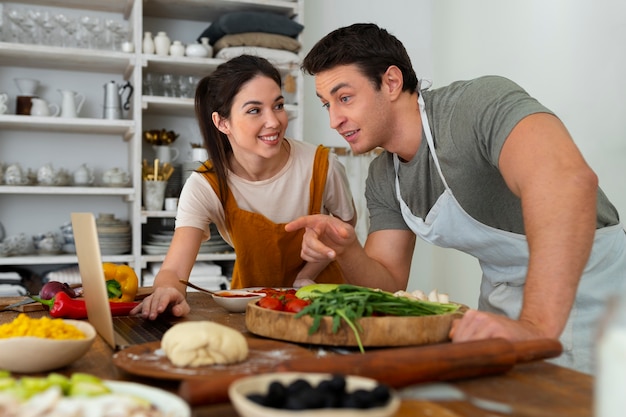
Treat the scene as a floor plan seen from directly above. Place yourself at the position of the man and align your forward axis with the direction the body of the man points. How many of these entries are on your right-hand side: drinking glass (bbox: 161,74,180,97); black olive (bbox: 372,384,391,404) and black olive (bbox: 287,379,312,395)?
1

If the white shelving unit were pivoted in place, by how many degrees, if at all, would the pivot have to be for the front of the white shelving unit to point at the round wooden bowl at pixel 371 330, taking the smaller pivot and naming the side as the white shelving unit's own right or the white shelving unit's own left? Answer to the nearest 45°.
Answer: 0° — it already faces it

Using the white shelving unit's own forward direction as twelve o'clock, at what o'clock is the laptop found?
The laptop is roughly at 12 o'clock from the white shelving unit.

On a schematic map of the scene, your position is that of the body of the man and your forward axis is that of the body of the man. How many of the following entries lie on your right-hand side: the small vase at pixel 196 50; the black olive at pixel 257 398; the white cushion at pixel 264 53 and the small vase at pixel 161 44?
3

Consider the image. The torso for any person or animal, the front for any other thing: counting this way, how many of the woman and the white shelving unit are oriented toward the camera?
2

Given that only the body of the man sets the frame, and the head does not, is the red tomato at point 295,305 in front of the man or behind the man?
in front

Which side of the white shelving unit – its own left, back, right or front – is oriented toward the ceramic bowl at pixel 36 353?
front

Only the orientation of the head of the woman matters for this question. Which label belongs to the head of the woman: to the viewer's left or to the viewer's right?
to the viewer's right

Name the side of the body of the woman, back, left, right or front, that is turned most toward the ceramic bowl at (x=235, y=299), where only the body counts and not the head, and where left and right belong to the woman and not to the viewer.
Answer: front

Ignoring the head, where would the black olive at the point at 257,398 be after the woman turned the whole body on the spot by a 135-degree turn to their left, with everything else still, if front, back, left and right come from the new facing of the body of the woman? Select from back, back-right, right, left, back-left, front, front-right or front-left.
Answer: back-right

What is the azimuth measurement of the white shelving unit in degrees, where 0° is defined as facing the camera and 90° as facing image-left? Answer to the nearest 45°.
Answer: approximately 0°

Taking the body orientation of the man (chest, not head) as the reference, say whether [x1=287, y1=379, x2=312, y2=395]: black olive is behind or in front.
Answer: in front
